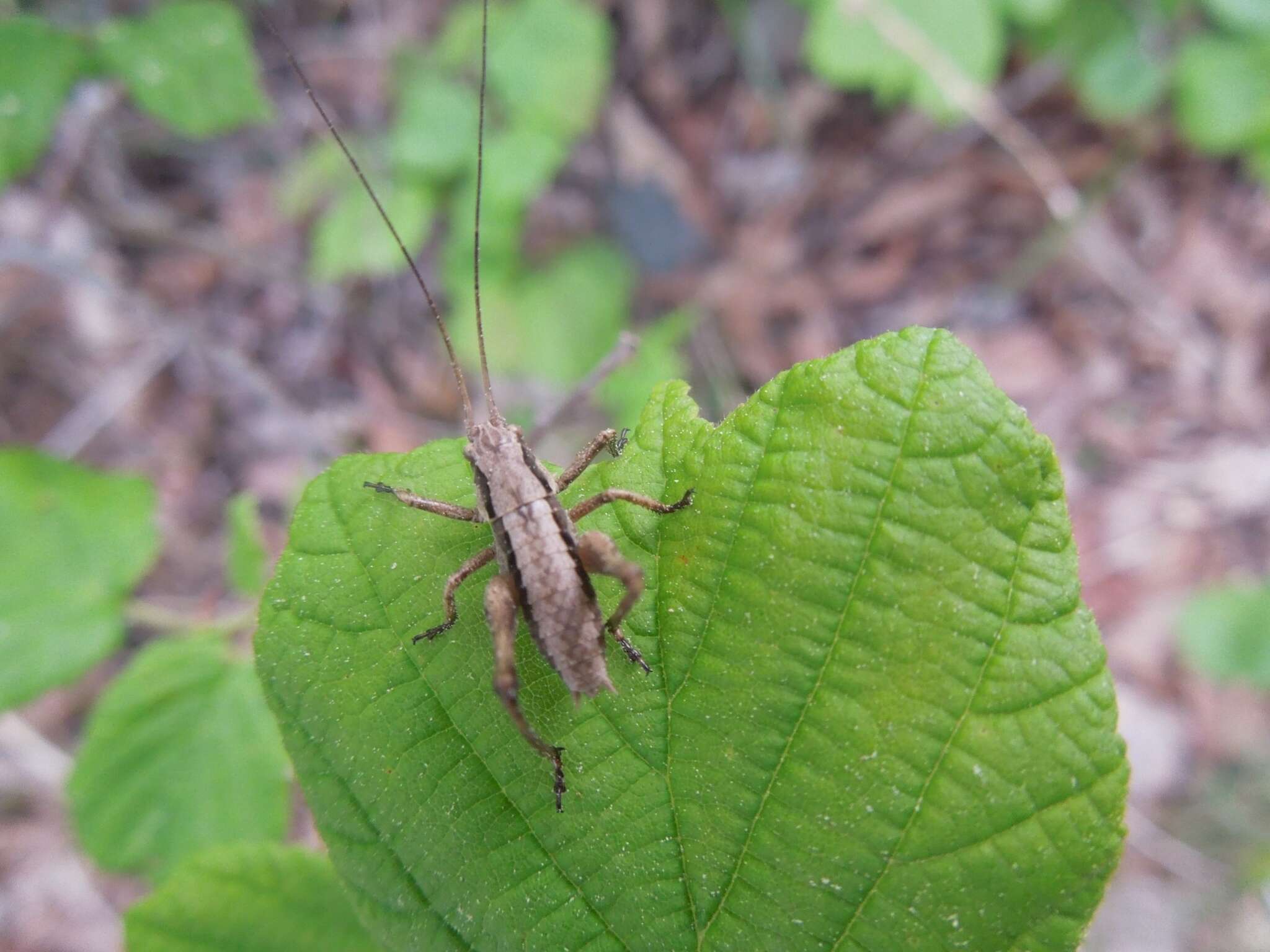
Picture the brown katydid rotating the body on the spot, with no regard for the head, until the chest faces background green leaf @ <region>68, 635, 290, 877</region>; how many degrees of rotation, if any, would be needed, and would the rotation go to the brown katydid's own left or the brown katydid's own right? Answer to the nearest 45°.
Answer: approximately 45° to the brown katydid's own left

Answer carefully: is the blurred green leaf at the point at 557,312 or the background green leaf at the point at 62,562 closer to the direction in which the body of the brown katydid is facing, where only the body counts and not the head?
the blurred green leaf

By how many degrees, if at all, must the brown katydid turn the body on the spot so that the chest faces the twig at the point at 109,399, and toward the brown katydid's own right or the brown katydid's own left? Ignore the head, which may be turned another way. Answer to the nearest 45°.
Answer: approximately 45° to the brown katydid's own left

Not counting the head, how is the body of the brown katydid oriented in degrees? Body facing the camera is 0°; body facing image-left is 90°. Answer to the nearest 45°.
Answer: approximately 180°
